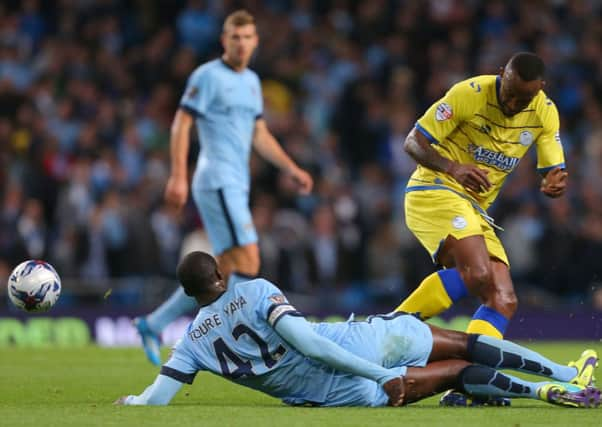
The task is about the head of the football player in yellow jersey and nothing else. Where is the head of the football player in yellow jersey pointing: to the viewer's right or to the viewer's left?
to the viewer's left

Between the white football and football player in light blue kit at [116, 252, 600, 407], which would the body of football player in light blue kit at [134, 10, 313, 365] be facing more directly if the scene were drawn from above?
the football player in light blue kit

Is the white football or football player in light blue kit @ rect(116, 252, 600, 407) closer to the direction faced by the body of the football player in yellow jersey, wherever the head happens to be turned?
the football player in light blue kit

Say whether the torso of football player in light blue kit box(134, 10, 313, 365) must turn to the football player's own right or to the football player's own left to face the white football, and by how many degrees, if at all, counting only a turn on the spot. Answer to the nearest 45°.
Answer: approximately 90° to the football player's own right

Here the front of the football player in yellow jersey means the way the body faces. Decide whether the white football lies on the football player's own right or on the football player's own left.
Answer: on the football player's own right
